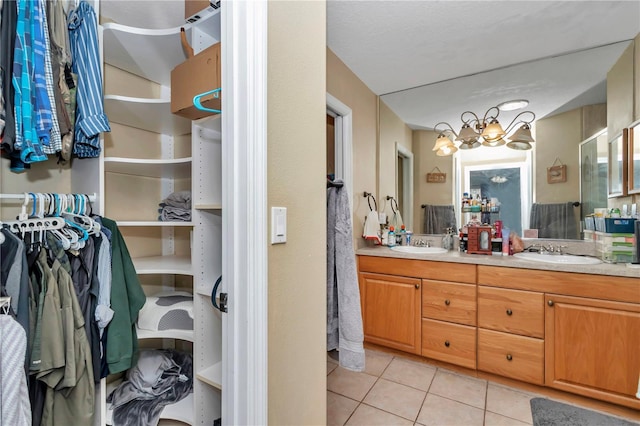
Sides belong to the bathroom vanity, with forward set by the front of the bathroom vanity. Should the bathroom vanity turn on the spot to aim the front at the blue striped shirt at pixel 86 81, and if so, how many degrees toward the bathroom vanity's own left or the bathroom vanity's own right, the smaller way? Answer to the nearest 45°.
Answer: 0° — it already faces it

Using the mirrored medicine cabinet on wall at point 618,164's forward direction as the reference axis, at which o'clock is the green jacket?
The green jacket is roughly at 10 o'clock from the mirrored medicine cabinet on wall.

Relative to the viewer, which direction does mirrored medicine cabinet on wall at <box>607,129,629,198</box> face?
to the viewer's left

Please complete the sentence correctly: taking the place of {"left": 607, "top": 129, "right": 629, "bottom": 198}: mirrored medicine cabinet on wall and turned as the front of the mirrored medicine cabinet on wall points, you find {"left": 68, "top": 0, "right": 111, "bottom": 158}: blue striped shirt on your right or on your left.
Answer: on your left

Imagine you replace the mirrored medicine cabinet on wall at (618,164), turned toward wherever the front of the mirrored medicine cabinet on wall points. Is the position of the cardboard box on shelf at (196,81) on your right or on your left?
on your left
